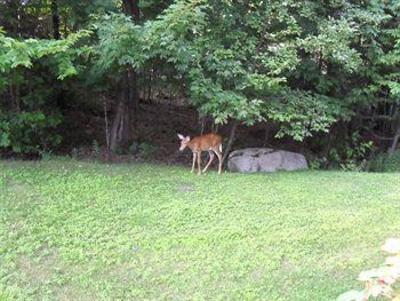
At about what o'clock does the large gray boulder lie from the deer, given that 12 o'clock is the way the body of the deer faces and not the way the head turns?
The large gray boulder is roughly at 5 o'clock from the deer.

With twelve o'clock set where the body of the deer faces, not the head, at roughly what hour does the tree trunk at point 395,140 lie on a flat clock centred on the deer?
The tree trunk is roughly at 5 o'clock from the deer.

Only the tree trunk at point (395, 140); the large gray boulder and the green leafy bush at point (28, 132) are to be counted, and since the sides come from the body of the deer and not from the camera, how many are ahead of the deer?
1

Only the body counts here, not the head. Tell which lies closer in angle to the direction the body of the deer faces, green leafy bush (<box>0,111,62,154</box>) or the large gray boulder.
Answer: the green leafy bush

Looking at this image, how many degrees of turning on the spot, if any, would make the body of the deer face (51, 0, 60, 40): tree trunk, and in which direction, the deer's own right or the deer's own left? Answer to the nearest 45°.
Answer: approximately 45° to the deer's own right

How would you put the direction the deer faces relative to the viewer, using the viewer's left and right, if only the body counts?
facing to the left of the viewer

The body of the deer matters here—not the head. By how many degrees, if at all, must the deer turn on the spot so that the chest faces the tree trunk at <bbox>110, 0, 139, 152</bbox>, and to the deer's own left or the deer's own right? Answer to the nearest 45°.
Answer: approximately 45° to the deer's own right

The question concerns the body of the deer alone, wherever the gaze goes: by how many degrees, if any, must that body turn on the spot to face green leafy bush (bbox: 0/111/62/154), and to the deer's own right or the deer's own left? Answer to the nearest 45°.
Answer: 0° — it already faces it
